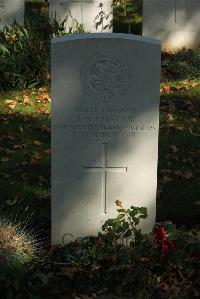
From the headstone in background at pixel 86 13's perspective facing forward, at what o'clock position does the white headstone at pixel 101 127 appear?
The white headstone is roughly at 12 o'clock from the headstone in background.

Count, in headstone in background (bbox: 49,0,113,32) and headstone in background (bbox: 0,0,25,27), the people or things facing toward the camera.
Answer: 2

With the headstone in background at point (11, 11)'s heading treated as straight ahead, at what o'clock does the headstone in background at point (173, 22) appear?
the headstone in background at point (173, 22) is roughly at 9 o'clock from the headstone in background at point (11, 11).

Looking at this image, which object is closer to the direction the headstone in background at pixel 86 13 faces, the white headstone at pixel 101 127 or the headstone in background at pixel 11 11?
the white headstone

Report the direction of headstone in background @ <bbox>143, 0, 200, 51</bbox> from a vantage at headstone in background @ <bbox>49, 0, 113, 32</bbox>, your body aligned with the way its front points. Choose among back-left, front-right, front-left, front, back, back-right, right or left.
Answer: left

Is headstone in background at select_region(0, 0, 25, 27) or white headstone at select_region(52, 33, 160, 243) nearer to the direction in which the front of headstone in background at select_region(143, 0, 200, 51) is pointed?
the white headstone

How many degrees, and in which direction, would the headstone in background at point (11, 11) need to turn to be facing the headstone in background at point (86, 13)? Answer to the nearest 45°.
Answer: approximately 90° to its left

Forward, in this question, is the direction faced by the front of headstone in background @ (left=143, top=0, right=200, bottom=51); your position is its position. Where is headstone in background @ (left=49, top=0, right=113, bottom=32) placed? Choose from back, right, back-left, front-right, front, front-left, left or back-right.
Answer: right

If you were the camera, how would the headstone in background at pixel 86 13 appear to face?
facing the viewer

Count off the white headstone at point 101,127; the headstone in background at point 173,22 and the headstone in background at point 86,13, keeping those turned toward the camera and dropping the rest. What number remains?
3

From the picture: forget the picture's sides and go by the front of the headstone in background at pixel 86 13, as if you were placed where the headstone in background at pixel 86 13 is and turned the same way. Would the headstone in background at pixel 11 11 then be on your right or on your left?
on your right

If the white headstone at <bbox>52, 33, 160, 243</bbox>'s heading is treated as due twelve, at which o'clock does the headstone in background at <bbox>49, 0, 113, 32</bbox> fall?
The headstone in background is roughly at 6 o'clock from the white headstone.

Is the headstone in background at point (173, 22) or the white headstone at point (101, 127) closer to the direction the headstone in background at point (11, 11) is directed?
the white headstone

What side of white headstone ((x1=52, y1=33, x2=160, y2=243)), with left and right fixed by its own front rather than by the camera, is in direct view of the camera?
front
